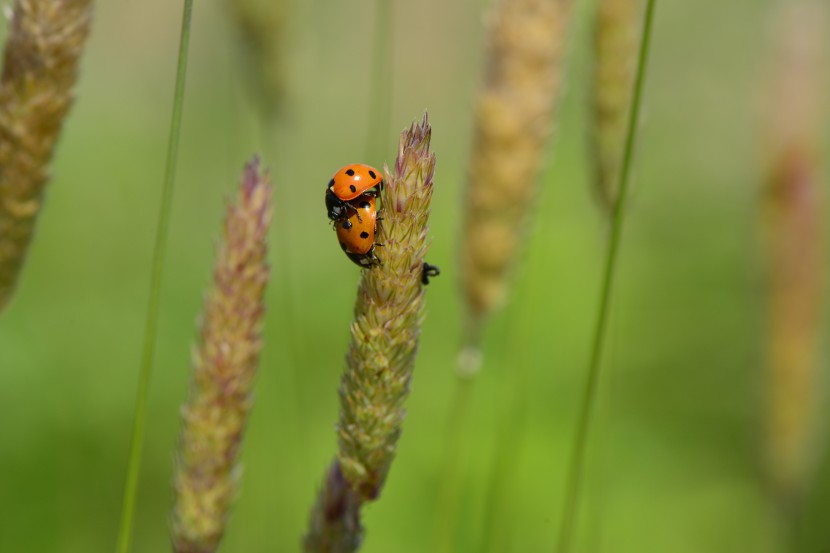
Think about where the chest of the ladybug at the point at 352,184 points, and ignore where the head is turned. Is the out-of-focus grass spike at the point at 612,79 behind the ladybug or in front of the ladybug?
behind

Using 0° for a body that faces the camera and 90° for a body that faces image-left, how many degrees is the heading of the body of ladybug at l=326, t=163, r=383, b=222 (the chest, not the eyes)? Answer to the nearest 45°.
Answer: approximately 90°

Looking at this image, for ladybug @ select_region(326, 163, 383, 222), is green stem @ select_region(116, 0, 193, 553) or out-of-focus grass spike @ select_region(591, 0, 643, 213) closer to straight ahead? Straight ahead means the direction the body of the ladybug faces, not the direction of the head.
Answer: the green stem
